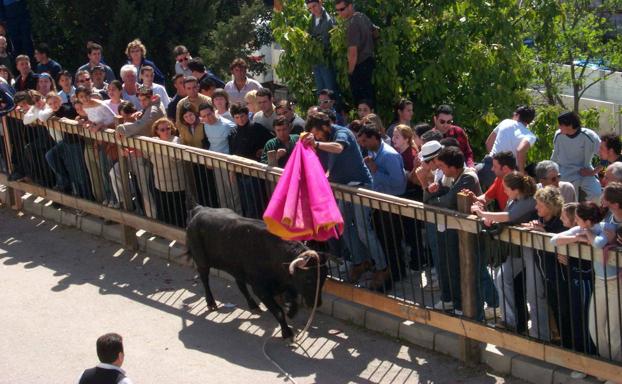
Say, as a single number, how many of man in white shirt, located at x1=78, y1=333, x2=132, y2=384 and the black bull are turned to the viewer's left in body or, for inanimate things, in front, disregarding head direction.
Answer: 0

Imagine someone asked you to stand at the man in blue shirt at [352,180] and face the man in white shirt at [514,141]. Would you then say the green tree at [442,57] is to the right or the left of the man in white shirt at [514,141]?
left

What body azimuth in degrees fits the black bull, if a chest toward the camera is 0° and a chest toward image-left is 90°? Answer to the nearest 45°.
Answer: approximately 315°

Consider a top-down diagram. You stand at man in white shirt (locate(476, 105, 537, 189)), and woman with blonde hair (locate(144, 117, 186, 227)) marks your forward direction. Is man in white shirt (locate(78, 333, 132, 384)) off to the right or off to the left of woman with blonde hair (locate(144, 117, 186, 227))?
left

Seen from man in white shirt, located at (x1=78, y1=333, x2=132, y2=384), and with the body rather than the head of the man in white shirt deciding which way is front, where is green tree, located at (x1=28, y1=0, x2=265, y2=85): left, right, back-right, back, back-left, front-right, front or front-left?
front-left

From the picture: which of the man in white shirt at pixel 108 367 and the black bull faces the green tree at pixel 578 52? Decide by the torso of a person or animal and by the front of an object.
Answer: the man in white shirt

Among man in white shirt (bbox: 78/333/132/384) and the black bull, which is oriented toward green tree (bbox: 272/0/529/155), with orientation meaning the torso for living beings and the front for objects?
the man in white shirt

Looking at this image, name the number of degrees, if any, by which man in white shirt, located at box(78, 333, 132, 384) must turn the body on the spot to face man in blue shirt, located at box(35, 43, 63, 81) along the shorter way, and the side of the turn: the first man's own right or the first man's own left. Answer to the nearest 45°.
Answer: approximately 45° to the first man's own left

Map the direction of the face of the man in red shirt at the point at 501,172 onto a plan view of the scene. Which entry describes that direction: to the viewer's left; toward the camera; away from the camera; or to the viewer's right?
to the viewer's left

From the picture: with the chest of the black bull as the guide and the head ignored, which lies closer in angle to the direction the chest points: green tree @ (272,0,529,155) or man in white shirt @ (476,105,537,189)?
the man in white shirt

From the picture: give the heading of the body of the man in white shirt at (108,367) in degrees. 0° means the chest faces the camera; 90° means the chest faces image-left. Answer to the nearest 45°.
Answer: approximately 225°

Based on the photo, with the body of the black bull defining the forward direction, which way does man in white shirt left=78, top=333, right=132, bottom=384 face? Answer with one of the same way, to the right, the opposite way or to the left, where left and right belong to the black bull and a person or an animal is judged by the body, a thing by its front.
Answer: to the left

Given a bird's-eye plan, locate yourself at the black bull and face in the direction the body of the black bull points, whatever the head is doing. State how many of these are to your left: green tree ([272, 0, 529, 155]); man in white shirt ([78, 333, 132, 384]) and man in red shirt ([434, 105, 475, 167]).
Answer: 2
